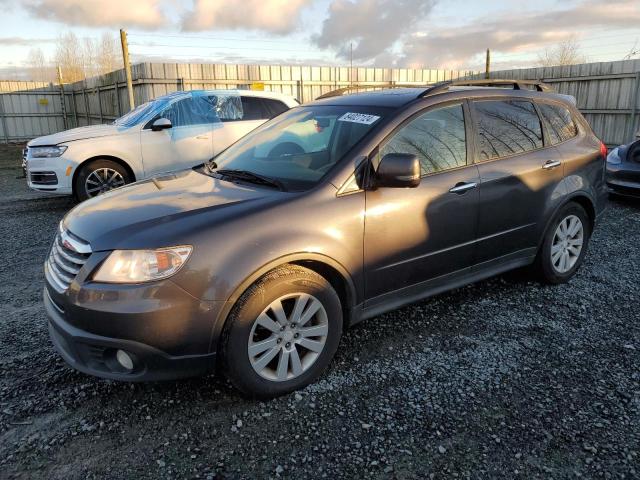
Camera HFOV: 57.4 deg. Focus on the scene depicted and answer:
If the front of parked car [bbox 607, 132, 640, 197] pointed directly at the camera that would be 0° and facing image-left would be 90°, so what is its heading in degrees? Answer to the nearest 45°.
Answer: approximately 45°

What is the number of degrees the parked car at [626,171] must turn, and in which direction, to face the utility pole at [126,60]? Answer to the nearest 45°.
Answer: approximately 45° to its right

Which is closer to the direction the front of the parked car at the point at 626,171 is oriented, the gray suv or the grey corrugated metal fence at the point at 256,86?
the gray suv

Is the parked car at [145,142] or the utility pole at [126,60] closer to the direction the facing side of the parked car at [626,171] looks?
the parked car

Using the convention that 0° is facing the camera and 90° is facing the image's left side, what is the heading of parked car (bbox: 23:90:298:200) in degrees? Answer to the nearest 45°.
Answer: approximately 45°

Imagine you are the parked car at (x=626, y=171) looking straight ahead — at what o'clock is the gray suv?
The gray suv is roughly at 11 o'clock from the parked car.
